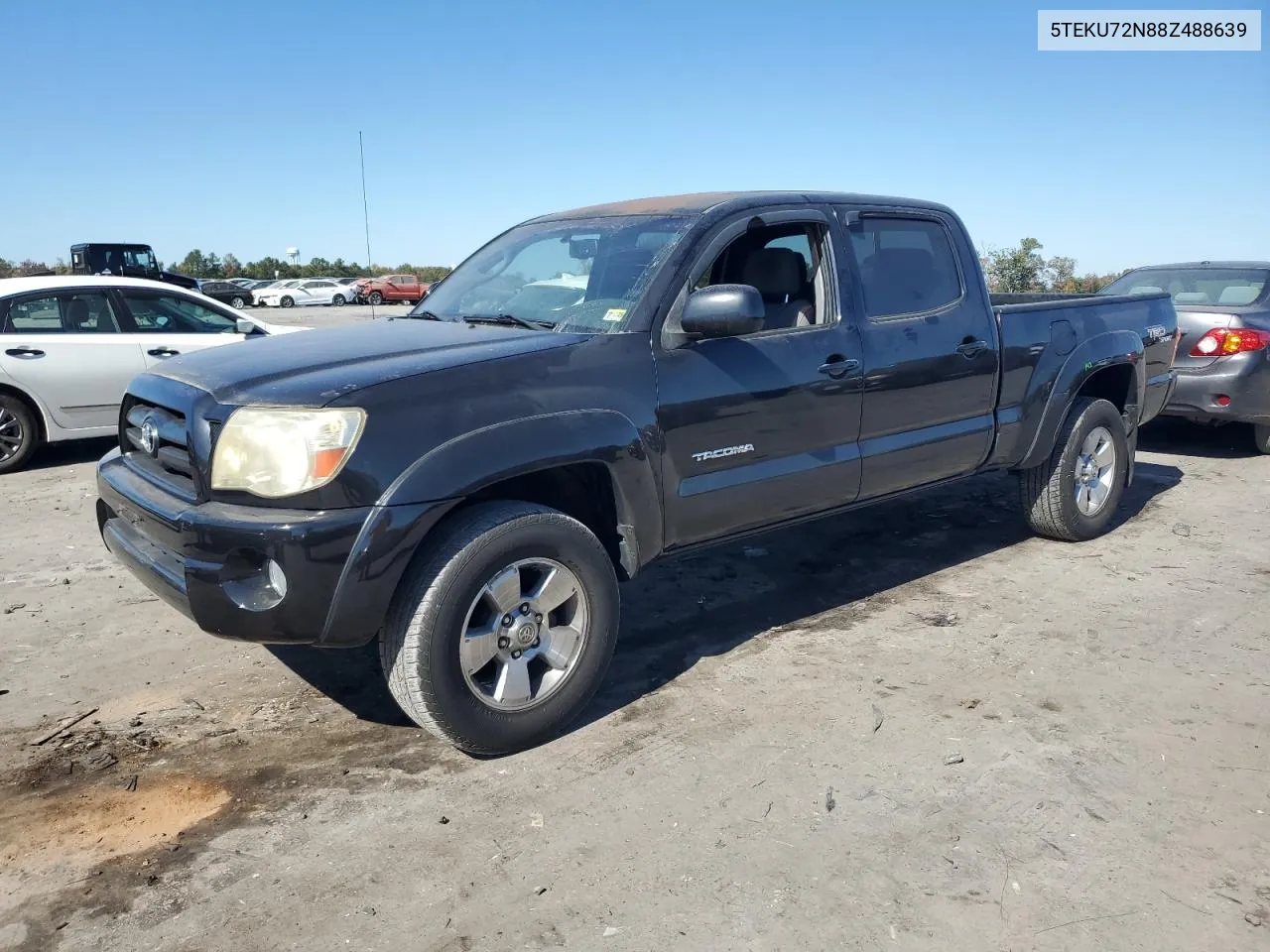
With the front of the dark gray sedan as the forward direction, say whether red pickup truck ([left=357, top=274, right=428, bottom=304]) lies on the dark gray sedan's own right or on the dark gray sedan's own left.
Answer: on the dark gray sedan's own left

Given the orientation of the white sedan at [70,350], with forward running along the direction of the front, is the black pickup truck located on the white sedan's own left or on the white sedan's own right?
on the white sedan's own right

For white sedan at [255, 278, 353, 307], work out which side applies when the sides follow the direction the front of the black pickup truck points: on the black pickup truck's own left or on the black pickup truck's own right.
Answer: on the black pickup truck's own right

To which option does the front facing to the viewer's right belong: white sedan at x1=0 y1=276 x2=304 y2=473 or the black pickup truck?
the white sedan

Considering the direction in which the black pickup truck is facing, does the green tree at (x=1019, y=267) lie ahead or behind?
behind

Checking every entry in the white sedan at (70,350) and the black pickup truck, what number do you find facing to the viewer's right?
1

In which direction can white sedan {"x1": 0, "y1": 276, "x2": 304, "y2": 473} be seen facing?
to the viewer's right

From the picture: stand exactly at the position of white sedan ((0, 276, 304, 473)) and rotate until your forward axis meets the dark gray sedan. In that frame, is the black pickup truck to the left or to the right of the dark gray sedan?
right

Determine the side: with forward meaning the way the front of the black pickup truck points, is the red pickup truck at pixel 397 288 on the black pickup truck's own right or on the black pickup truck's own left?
on the black pickup truck's own right

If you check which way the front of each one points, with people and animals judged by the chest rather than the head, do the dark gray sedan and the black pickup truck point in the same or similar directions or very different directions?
very different directions

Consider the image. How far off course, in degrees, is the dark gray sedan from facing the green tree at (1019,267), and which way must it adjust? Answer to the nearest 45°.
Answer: approximately 45° to its left

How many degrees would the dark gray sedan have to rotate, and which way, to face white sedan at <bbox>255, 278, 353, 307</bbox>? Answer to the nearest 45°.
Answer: approximately 90° to its left

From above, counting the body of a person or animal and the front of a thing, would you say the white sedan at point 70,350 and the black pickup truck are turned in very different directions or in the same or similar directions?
very different directions
